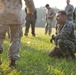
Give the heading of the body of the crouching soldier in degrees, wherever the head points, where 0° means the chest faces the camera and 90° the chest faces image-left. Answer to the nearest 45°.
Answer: approximately 90°

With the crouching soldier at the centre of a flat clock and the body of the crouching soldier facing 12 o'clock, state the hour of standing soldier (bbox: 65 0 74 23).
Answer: The standing soldier is roughly at 3 o'clock from the crouching soldier.
